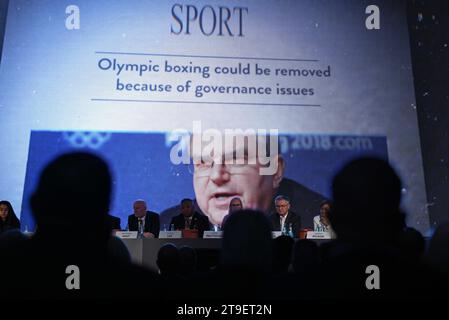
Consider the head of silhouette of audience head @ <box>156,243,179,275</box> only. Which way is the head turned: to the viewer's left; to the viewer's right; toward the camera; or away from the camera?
away from the camera

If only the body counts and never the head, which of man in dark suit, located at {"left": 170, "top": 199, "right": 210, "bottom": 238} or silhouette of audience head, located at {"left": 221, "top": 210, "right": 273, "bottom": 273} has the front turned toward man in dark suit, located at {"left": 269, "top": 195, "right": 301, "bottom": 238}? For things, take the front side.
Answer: the silhouette of audience head

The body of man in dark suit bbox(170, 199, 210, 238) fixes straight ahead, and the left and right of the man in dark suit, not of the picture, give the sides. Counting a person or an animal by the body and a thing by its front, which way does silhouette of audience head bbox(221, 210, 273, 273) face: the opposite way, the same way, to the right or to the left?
the opposite way

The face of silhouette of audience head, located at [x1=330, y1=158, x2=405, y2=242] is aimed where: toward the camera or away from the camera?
away from the camera

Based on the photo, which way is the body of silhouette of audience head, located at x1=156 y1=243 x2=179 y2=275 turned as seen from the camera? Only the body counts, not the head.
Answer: away from the camera

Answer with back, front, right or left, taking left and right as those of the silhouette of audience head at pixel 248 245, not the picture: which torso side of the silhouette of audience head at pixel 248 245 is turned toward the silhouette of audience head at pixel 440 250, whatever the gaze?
right

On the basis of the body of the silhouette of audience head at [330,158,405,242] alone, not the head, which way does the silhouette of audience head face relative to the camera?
away from the camera

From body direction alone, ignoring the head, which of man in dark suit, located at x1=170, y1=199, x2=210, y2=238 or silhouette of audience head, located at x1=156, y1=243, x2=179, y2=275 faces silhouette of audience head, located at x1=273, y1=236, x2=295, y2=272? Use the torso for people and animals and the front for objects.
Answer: the man in dark suit

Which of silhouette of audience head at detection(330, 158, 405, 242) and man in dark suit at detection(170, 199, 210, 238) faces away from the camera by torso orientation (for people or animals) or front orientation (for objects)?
the silhouette of audience head

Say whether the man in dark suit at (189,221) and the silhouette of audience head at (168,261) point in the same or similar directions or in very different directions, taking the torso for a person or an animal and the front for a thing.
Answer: very different directions

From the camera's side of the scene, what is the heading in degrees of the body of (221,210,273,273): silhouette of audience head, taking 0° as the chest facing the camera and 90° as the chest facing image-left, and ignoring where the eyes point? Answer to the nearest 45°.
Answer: approximately 180°

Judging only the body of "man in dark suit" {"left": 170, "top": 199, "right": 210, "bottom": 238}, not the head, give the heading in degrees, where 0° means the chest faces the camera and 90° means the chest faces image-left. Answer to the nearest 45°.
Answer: approximately 0°

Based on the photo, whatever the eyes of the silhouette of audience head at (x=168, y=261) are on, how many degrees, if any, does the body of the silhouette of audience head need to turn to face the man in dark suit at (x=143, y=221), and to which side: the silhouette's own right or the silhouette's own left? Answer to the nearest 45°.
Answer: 0° — they already face them
